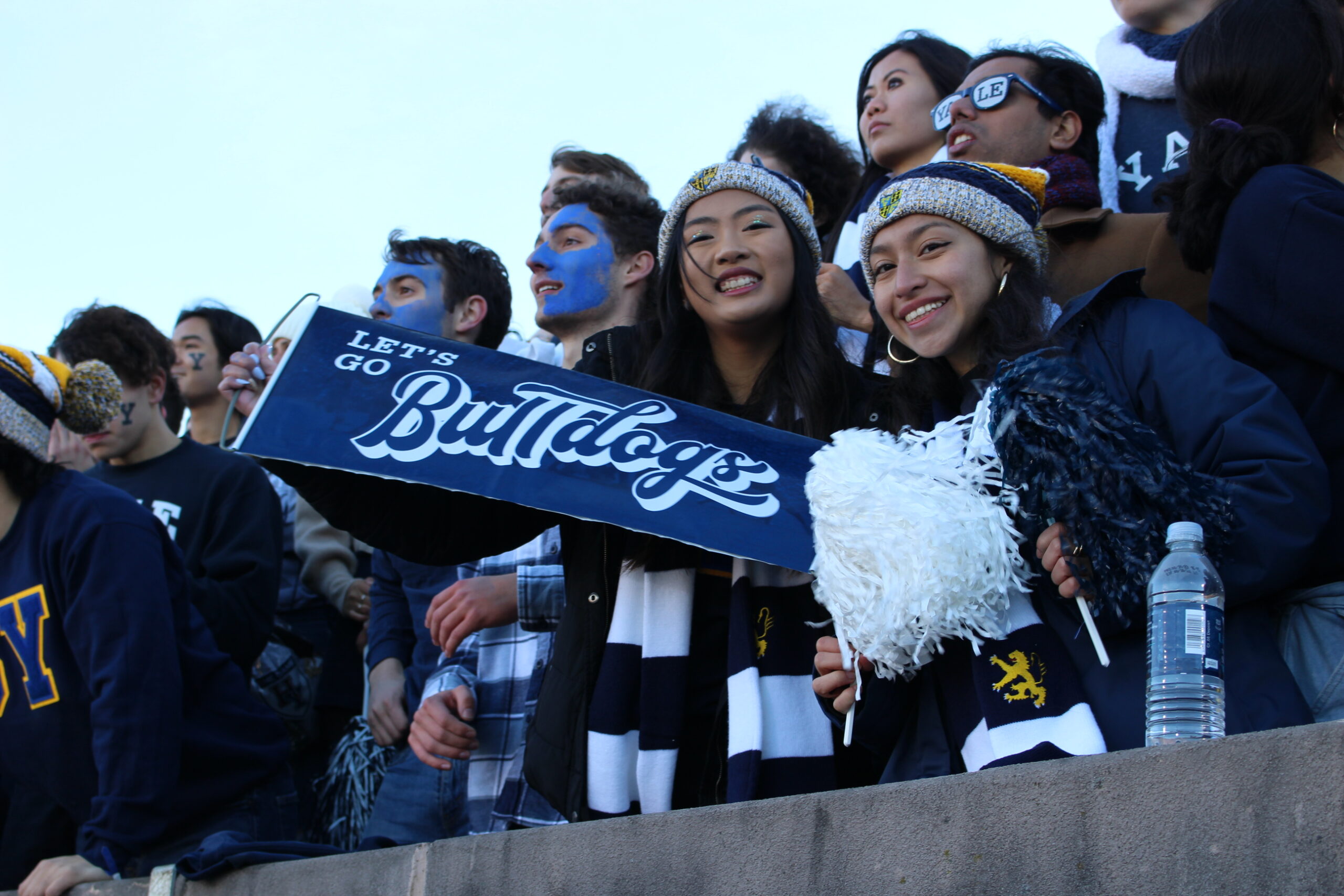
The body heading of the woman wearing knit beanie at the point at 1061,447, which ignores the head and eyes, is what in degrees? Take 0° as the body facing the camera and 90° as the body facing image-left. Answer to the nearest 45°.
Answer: approximately 45°

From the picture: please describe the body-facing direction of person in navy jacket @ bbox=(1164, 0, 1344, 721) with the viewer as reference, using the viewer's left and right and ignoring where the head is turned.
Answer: facing away from the viewer and to the right of the viewer

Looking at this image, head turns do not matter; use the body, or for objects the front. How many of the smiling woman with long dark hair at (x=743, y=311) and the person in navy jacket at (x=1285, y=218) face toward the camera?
1

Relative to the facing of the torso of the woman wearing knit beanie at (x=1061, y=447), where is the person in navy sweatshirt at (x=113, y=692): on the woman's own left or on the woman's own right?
on the woman's own right

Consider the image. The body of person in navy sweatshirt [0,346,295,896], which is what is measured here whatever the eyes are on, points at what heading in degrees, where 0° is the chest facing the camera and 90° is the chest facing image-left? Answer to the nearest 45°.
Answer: approximately 45°

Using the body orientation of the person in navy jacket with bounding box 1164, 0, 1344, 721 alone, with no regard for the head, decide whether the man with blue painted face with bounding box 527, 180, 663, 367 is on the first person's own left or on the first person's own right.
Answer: on the first person's own left

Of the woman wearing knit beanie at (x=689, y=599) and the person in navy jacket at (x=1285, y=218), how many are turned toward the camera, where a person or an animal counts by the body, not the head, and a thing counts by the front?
1

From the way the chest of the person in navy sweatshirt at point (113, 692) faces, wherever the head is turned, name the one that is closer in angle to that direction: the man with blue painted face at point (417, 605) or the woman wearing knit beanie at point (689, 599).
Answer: the woman wearing knit beanie

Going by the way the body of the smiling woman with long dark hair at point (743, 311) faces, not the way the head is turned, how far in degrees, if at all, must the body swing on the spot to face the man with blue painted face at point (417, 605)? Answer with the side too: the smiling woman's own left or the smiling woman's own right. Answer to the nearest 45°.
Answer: approximately 135° to the smiling woman's own right

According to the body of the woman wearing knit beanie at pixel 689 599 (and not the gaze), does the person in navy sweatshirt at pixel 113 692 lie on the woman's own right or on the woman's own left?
on the woman's own right

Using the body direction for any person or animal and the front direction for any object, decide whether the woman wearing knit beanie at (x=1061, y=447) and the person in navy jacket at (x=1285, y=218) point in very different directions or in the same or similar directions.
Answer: very different directions
